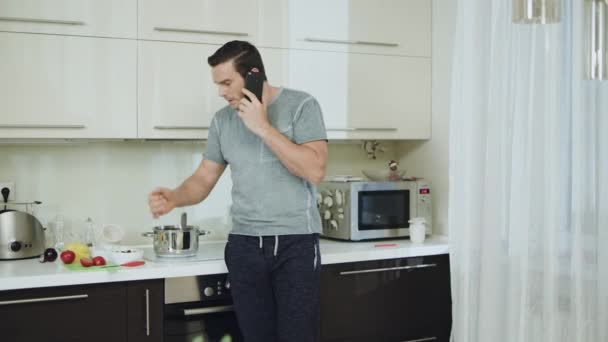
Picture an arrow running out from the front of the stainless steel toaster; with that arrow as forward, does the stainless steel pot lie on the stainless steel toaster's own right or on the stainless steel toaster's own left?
on the stainless steel toaster's own left

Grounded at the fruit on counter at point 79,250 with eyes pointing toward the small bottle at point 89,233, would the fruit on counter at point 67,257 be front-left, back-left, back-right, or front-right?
back-left

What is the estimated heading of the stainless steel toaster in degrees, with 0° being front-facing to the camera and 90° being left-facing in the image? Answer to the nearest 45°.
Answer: approximately 0°

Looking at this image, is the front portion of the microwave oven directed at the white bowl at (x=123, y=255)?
no

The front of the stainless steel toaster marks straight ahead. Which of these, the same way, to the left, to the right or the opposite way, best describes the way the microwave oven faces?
the same way

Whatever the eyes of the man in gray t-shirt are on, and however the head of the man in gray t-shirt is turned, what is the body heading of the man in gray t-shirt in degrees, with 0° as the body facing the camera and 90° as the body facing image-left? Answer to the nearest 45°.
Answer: approximately 45°

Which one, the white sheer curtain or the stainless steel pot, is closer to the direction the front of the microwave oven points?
the white sheer curtain

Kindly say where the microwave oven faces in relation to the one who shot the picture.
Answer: facing the viewer and to the right of the viewer

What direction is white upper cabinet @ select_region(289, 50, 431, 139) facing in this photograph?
toward the camera

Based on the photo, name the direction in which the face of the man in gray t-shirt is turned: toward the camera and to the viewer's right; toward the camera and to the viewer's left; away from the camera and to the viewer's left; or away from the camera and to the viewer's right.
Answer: toward the camera and to the viewer's left

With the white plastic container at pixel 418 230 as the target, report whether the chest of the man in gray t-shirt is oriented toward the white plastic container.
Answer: no

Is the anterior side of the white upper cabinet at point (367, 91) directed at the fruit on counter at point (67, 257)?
no
